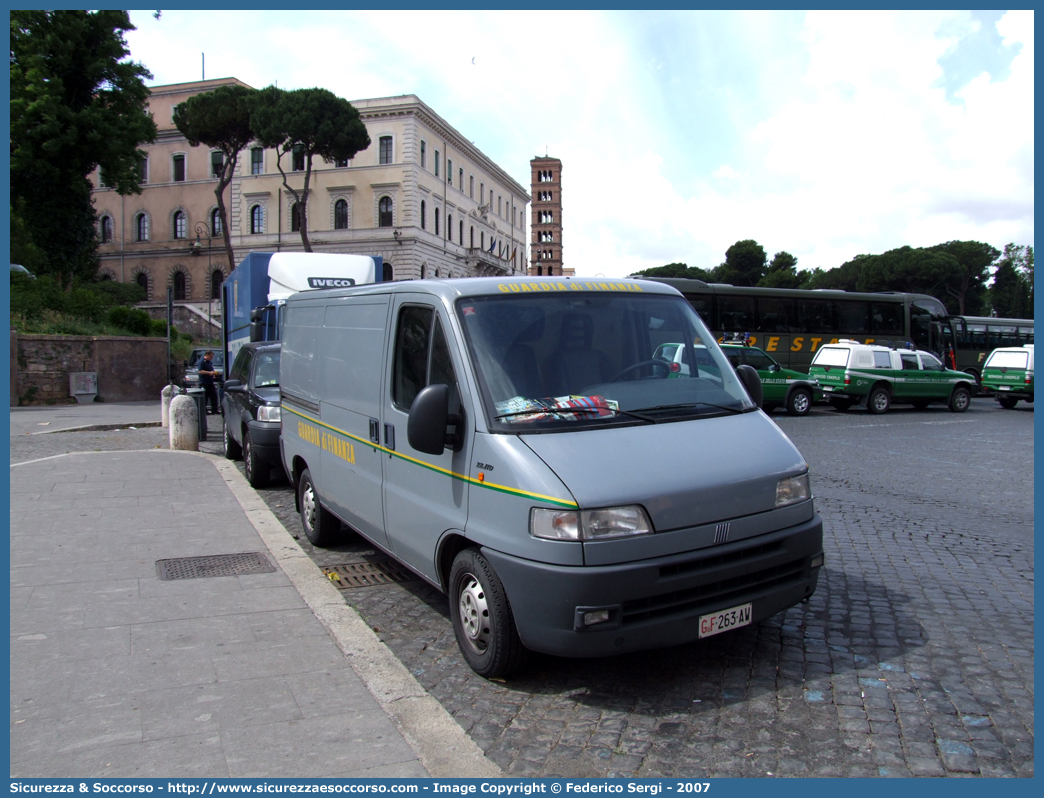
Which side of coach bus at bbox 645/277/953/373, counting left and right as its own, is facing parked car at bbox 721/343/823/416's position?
right

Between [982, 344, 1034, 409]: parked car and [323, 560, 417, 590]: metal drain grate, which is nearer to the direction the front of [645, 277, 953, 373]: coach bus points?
the parked car

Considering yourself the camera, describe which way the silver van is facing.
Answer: facing the viewer and to the right of the viewer

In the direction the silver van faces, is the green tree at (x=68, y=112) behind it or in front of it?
behind

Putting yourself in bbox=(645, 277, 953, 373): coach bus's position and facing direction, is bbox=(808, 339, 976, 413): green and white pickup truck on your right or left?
on your right

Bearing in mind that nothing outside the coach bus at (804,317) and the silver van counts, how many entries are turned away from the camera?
0

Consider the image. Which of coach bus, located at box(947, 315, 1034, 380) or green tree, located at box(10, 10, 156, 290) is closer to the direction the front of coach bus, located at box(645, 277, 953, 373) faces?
the coach bus

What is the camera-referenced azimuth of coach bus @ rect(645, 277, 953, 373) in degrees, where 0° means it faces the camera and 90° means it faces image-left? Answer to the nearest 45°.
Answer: approximately 270°

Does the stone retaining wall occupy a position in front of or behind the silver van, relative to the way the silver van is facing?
behind
